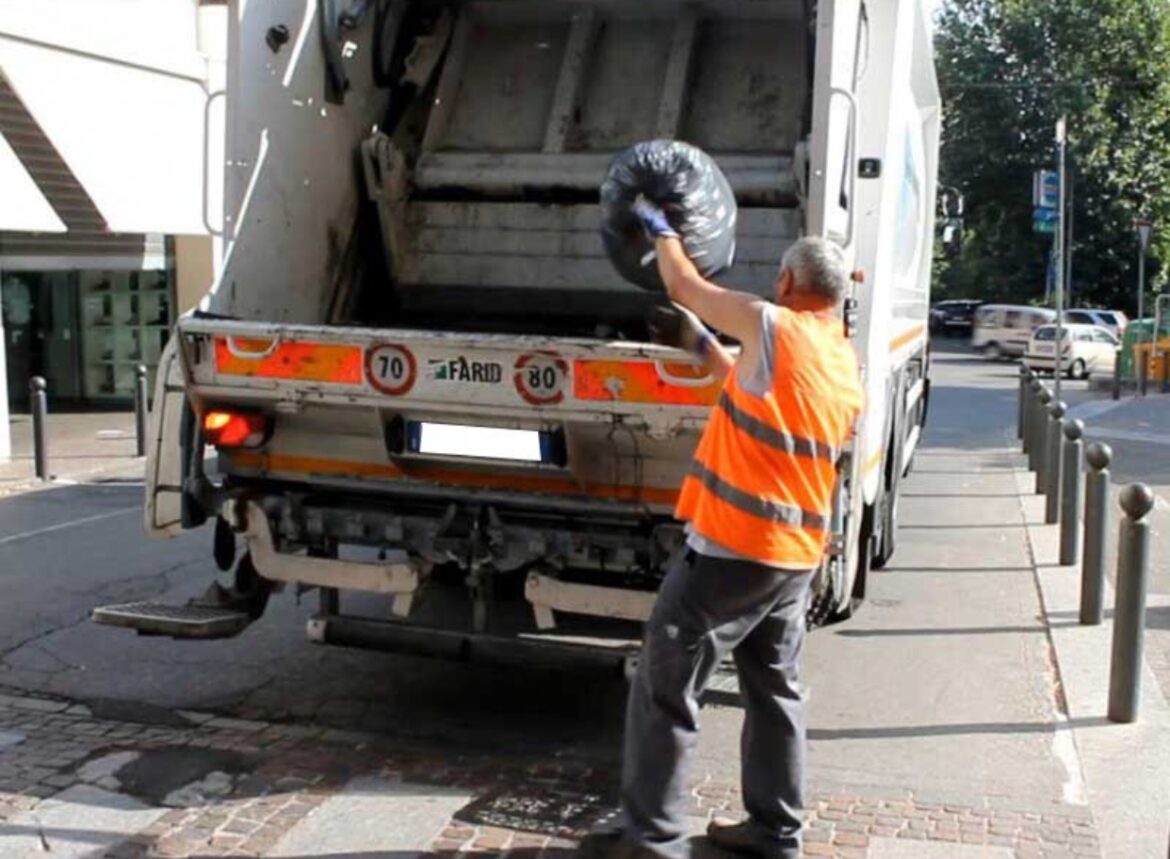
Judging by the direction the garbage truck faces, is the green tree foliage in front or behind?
in front

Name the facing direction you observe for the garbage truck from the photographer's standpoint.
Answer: facing away from the viewer

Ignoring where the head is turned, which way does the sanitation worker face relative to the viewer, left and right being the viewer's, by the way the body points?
facing away from the viewer and to the left of the viewer

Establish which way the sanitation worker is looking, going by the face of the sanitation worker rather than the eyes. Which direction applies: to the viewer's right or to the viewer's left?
to the viewer's left

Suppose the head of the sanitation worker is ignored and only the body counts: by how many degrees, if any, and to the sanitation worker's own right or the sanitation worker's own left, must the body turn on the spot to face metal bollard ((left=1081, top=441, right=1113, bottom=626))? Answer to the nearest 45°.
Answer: approximately 90° to the sanitation worker's own right

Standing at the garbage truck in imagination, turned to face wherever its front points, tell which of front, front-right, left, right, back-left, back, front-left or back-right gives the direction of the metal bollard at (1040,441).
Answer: front-right

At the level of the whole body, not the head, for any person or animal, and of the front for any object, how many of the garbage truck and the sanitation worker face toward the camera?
0

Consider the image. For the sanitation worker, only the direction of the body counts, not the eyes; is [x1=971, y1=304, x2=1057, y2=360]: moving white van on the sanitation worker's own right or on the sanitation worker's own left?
on the sanitation worker's own right
